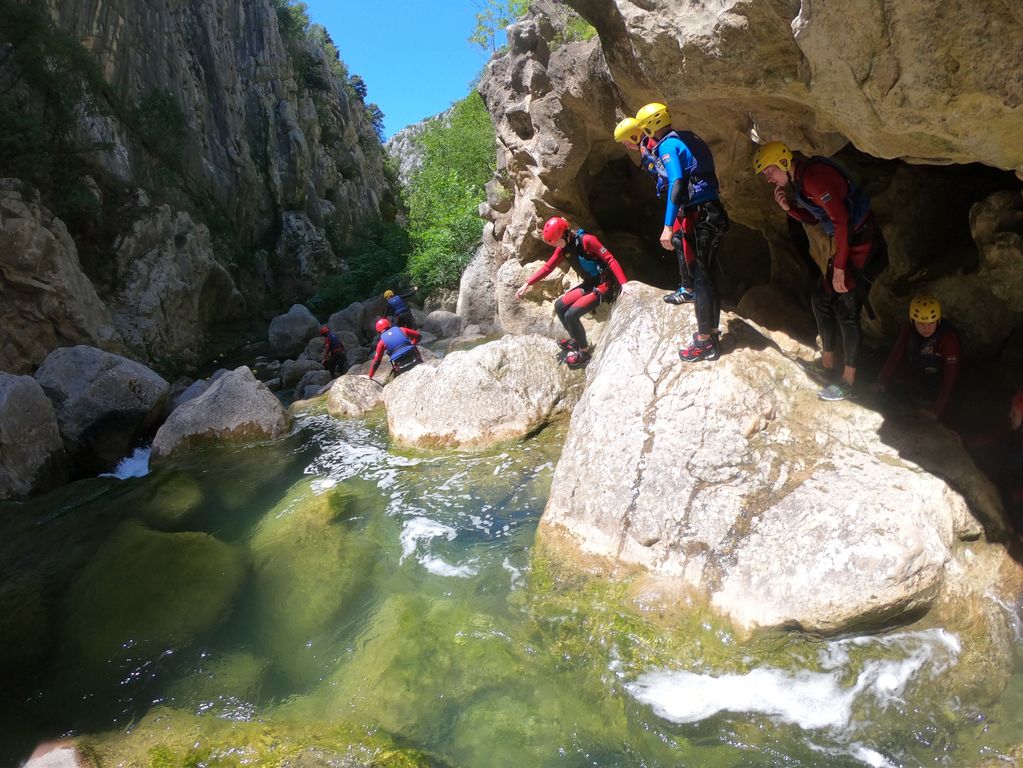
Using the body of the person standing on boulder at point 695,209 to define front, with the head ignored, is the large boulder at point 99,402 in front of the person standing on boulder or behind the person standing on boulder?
in front

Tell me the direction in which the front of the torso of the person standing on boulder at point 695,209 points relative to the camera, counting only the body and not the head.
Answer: to the viewer's left

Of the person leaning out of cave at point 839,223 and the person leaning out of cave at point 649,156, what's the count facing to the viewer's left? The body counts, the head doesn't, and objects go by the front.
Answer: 2

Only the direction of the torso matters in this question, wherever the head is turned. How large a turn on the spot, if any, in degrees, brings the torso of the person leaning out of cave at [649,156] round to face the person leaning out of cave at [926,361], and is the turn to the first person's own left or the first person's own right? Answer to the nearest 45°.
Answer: approximately 180°

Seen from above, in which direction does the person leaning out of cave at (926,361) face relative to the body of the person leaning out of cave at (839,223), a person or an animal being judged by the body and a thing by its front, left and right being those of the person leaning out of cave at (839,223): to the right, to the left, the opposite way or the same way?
to the left

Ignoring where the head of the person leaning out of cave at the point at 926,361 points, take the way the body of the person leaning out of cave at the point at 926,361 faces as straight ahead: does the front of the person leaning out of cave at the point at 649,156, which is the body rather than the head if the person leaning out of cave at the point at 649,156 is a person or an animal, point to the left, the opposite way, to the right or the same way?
to the right

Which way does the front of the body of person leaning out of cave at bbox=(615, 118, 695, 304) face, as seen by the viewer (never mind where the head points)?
to the viewer's left

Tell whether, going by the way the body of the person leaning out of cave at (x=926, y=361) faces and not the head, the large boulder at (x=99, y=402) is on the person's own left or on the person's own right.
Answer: on the person's own right

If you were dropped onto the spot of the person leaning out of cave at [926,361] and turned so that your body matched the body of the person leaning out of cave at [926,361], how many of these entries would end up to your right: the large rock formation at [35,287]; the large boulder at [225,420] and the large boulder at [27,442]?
3

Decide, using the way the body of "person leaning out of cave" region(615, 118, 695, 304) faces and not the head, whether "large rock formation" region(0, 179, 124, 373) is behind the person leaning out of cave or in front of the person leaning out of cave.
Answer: in front

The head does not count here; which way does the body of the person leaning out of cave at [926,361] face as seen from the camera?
toward the camera

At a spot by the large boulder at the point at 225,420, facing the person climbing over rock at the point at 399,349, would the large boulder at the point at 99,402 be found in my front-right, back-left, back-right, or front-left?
back-left

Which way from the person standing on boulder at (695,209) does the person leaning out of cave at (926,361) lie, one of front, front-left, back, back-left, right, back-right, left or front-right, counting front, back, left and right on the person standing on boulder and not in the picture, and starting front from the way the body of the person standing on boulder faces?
back

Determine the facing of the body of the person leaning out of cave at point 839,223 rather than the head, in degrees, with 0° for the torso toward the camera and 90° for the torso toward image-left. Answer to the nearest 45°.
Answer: approximately 90°
